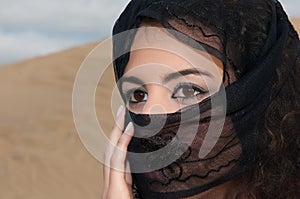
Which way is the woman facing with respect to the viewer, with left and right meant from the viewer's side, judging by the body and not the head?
facing the viewer and to the left of the viewer
